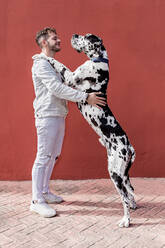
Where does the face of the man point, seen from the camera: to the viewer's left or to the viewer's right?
to the viewer's right

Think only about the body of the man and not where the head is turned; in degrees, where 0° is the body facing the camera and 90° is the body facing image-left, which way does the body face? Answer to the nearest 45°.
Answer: approximately 270°
